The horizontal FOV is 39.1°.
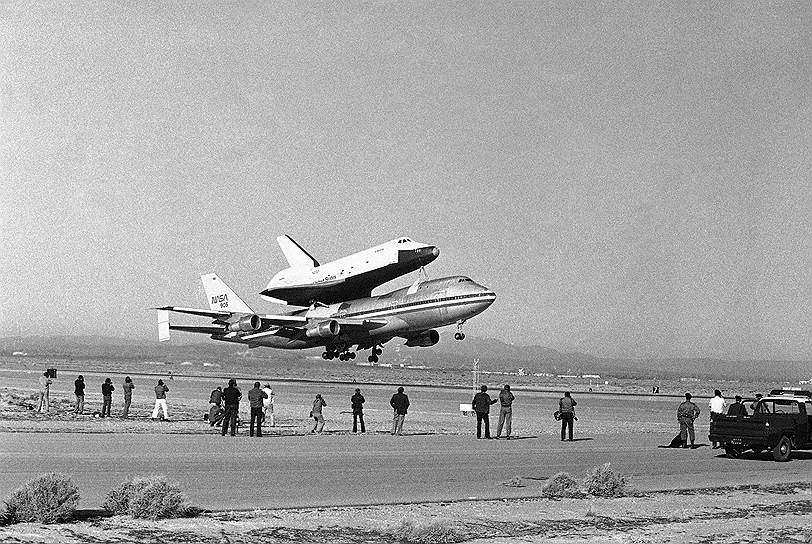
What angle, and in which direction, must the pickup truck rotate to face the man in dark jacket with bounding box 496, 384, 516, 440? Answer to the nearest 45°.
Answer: approximately 135° to its left

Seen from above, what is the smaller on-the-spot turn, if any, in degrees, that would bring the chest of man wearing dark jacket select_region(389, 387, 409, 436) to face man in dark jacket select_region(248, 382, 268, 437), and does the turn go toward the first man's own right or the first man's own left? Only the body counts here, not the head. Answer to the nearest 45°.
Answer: approximately 135° to the first man's own left

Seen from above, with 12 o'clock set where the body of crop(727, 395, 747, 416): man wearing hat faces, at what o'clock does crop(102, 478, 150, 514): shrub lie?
The shrub is roughly at 7 o'clock from the man wearing hat.

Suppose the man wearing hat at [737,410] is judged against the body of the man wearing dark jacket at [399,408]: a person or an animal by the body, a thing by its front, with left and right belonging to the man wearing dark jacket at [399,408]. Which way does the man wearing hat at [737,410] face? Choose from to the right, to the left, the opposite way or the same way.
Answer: the same way

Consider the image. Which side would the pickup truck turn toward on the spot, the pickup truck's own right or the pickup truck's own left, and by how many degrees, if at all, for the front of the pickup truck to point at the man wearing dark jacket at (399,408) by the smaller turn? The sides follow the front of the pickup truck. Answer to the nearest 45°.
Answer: approximately 135° to the pickup truck's own left

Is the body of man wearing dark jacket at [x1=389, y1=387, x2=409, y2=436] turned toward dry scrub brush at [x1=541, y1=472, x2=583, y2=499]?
no

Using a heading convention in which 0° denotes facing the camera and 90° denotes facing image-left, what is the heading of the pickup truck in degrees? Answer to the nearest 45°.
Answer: approximately 225°

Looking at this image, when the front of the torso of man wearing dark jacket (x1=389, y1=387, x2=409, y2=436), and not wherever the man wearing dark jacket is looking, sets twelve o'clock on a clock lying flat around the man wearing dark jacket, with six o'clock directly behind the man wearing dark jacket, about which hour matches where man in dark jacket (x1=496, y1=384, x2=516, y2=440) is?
The man in dark jacket is roughly at 3 o'clock from the man wearing dark jacket.

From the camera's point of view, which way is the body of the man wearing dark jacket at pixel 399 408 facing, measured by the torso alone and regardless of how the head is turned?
away from the camera

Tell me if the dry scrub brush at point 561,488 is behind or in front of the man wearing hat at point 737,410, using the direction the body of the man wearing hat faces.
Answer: behind

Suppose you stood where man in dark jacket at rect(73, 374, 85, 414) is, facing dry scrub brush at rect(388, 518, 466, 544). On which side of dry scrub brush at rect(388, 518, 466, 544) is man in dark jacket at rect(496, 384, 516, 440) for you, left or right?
left

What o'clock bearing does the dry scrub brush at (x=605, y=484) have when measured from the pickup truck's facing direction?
The dry scrub brush is roughly at 5 o'clock from the pickup truck.

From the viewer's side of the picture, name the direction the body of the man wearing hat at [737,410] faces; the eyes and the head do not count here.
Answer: away from the camera

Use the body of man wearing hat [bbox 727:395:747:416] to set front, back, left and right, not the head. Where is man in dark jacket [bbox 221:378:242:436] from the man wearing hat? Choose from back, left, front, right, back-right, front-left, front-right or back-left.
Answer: left

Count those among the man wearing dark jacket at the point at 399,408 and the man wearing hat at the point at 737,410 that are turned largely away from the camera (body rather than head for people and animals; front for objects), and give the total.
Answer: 2

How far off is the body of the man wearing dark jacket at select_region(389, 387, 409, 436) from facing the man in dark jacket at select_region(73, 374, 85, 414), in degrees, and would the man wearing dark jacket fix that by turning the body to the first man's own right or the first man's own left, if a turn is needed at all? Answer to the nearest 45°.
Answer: approximately 45° to the first man's own left

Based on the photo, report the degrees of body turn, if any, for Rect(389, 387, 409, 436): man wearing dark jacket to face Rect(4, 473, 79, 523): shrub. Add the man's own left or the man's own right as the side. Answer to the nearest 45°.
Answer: approximately 180°

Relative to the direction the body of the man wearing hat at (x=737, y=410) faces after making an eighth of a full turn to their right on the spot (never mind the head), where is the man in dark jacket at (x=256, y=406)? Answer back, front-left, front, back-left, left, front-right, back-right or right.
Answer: back-left

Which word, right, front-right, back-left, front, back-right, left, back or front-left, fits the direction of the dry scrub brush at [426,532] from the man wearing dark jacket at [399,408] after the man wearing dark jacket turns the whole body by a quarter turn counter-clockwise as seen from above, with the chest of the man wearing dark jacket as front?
left

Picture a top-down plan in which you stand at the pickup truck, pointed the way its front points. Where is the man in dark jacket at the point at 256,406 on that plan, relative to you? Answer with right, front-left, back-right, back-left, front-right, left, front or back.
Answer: back-left
